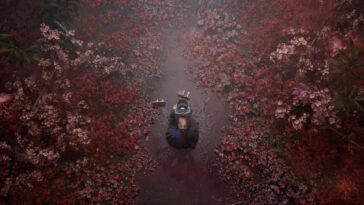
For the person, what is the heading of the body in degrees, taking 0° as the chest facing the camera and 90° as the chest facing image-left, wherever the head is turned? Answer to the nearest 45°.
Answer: approximately 180°
